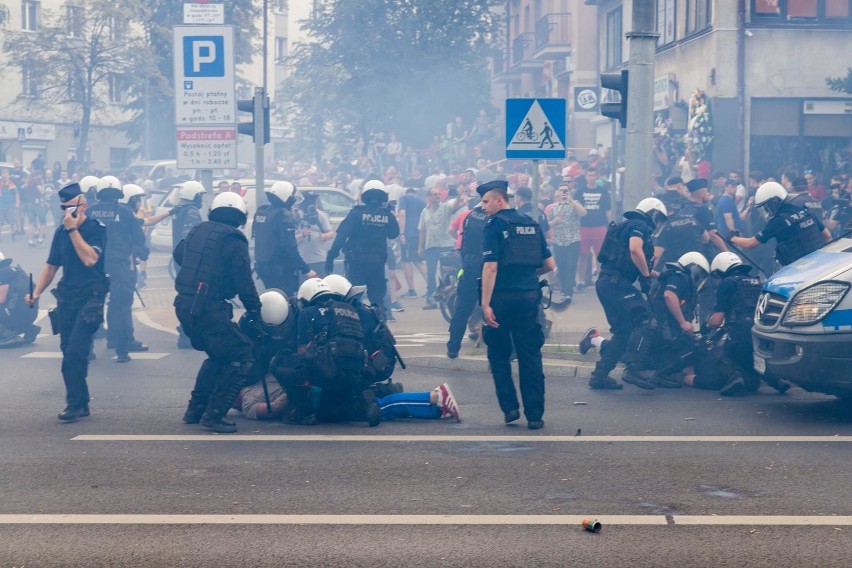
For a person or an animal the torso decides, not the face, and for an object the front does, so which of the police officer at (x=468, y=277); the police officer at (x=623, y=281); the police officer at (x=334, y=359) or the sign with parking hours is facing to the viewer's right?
the police officer at (x=623, y=281)

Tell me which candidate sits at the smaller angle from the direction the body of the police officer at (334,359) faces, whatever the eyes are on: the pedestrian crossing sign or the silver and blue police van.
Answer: the pedestrian crossing sign

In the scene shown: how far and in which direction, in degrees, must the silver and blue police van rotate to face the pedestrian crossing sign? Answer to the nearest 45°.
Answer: approximately 90° to its right

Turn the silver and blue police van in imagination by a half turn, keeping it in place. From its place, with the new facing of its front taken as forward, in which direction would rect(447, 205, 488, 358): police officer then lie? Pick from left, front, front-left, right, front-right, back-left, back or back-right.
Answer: left

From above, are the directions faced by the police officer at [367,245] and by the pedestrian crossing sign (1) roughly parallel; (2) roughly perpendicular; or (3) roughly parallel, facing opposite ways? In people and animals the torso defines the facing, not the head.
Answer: roughly parallel, facing opposite ways

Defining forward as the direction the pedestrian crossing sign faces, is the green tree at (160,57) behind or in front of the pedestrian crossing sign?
behind

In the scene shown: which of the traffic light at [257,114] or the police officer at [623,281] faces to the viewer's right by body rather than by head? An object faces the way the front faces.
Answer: the police officer

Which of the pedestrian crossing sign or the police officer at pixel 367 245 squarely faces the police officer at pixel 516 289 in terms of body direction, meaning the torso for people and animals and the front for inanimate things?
the pedestrian crossing sign

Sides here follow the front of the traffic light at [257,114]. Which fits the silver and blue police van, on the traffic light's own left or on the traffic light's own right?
on the traffic light's own left

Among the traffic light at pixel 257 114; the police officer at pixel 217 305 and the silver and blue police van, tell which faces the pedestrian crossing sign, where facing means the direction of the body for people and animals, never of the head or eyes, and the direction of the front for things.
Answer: the police officer

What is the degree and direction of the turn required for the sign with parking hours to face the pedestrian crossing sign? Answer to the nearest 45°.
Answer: approximately 45° to its left

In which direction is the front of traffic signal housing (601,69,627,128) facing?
to the viewer's left

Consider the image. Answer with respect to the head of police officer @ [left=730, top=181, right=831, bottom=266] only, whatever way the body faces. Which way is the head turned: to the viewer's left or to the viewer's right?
to the viewer's left

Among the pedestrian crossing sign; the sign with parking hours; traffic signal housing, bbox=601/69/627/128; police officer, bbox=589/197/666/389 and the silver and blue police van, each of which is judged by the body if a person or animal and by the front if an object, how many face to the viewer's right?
1

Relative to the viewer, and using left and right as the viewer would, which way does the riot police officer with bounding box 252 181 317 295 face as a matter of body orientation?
facing away from the viewer and to the right of the viewer
